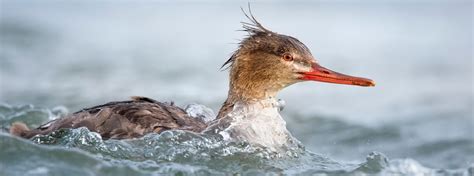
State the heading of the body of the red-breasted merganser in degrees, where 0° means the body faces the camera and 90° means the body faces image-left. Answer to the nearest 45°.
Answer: approximately 270°
